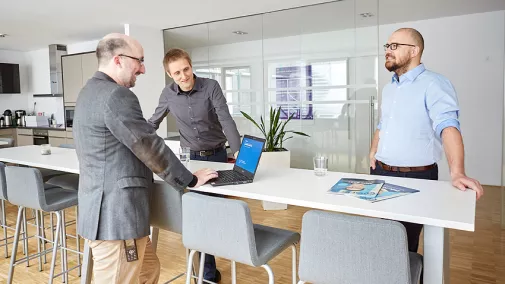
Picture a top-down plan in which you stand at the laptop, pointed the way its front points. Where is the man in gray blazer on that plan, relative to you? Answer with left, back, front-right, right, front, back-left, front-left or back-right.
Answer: front

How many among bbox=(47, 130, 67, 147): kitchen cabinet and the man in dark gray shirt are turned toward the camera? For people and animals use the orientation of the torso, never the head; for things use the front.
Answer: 2

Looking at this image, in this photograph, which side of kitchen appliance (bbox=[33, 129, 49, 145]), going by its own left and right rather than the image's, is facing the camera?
front

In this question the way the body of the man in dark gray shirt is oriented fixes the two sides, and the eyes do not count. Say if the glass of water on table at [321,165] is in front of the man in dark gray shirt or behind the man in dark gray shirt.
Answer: in front

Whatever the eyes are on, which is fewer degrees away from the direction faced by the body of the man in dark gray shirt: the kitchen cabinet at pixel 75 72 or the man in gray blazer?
the man in gray blazer

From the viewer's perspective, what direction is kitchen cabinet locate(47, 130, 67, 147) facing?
toward the camera

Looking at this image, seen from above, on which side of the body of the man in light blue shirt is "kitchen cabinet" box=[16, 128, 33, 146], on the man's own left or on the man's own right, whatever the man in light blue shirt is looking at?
on the man's own right

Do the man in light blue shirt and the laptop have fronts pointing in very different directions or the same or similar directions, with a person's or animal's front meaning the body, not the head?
same or similar directions

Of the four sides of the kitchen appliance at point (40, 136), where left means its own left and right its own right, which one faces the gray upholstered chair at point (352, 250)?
front

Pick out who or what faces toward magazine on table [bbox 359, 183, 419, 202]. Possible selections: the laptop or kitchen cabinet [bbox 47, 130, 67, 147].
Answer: the kitchen cabinet

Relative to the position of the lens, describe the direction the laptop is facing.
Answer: facing the viewer and to the left of the viewer

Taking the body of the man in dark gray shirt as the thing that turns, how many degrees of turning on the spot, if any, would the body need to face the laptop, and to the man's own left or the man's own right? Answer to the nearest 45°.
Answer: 0° — they already face it

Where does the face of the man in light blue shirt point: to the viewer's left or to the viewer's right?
to the viewer's left

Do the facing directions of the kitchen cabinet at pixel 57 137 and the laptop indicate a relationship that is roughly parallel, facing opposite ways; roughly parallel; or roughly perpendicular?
roughly perpendicular
